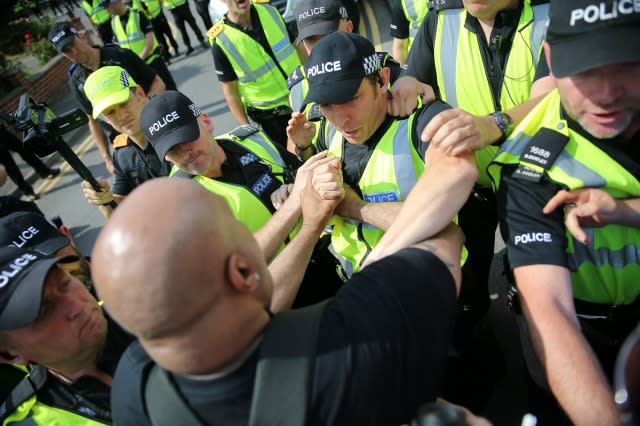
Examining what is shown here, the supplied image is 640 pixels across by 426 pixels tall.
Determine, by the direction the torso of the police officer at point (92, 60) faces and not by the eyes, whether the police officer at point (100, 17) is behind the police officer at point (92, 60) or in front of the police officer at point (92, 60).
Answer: behind

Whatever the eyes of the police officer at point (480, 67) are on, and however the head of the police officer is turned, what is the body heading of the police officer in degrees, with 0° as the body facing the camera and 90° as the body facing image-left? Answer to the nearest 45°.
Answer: approximately 0°

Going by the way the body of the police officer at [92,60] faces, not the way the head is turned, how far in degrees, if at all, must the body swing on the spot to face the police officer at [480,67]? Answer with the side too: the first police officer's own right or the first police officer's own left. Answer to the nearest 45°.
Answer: approximately 90° to the first police officer's own left

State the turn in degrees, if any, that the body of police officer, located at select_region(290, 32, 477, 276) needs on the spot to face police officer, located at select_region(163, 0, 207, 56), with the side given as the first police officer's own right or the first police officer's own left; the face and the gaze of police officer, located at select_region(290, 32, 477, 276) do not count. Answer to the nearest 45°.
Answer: approximately 135° to the first police officer's own right

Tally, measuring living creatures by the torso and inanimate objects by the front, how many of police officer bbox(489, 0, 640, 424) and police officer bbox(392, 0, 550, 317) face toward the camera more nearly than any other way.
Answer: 2

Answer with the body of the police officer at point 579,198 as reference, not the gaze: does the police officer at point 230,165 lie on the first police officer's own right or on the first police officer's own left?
on the first police officer's own right

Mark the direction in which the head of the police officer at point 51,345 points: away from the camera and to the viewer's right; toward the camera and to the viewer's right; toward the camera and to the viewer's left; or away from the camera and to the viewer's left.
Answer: toward the camera and to the viewer's right

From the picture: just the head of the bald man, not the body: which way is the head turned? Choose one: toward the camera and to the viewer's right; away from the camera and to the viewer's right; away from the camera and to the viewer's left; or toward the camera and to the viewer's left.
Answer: away from the camera and to the viewer's right
